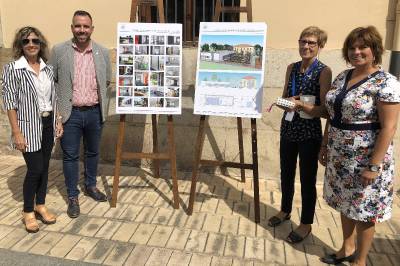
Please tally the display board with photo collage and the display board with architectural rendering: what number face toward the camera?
2

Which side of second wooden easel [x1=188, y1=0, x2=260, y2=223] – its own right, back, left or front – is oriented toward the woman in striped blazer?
right

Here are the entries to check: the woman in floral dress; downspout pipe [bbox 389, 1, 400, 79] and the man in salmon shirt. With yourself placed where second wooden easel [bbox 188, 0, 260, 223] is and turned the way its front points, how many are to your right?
1

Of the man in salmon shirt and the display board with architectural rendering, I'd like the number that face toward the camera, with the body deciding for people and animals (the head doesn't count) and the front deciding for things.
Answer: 2

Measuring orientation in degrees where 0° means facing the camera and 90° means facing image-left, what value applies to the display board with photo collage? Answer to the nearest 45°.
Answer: approximately 0°

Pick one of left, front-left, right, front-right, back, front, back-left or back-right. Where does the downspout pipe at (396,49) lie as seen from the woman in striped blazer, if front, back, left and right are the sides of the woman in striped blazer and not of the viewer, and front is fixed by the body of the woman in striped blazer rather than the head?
front-left

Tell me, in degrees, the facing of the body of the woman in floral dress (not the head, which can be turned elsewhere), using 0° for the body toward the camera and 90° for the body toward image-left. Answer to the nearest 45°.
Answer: approximately 45°

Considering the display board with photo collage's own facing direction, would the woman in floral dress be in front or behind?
in front

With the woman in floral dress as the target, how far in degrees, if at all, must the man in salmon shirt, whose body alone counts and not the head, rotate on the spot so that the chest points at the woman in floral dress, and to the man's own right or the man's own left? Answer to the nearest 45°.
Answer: approximately 45° to the man's own left

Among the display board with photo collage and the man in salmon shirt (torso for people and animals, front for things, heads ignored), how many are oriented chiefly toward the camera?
2
